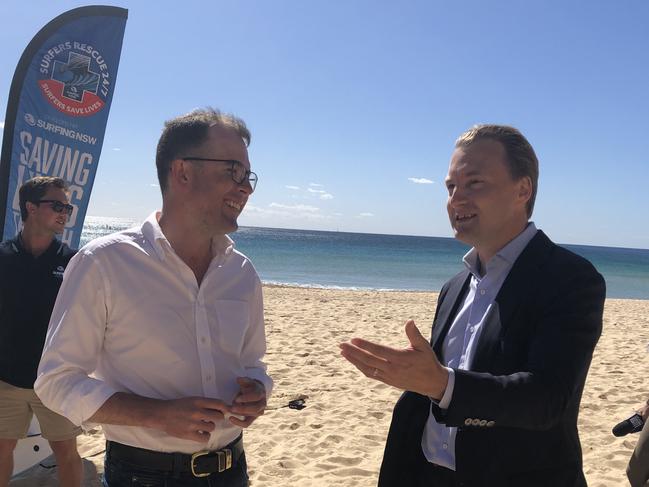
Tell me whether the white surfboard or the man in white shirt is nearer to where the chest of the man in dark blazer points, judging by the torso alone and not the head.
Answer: the man in white shirt

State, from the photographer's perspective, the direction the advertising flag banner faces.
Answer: facing the viewer

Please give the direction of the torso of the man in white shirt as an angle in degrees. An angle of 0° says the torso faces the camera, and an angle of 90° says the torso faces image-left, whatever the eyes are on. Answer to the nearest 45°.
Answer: approximately 315°

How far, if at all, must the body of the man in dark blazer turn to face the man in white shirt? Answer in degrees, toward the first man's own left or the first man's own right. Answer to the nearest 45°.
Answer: approximately 45° to the first man's own right

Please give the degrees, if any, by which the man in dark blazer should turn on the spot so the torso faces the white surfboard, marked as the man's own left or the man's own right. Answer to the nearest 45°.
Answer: approximately 90° to the man's own right

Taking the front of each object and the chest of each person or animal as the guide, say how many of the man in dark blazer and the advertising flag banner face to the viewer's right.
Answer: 0

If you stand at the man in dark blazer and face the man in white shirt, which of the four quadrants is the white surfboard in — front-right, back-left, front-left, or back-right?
front-right

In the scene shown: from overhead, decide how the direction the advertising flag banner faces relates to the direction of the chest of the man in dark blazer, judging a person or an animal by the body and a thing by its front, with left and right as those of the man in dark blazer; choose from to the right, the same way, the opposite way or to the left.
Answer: to the left

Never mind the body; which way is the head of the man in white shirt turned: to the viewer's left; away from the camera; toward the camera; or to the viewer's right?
to the viewer's right
